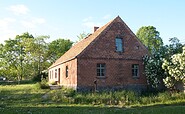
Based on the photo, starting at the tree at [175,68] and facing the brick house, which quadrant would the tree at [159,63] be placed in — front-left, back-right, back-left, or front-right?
front-right

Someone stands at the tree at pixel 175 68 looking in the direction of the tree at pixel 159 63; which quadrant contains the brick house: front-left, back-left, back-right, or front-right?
front-left

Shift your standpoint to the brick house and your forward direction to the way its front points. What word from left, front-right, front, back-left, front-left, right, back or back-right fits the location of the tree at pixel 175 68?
back-left
